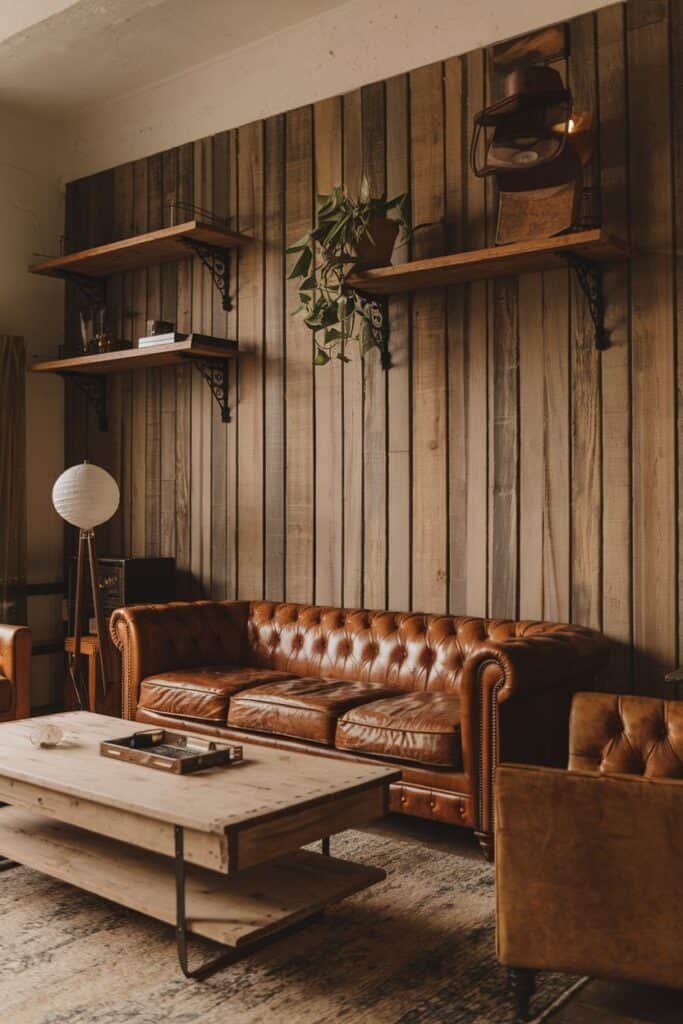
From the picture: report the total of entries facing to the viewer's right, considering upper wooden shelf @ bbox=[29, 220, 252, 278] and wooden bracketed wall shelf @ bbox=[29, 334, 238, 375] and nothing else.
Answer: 0

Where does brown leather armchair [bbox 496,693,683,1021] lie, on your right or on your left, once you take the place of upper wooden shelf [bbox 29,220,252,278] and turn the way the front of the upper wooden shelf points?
on your left

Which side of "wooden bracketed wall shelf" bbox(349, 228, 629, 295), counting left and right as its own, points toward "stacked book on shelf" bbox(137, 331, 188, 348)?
right

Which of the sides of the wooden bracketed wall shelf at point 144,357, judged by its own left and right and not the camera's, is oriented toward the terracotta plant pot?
left

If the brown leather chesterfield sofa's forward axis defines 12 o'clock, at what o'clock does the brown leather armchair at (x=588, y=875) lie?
The brown leather armchair is roughly at 10 o'clock from the brown leather chesterfield sofa.

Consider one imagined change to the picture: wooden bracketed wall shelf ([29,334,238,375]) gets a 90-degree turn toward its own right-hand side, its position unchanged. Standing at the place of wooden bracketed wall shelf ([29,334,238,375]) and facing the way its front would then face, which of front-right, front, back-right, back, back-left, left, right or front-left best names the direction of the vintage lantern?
back

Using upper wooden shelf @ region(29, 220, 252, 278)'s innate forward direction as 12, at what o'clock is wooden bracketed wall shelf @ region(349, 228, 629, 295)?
The wooden bracketed wall shelf is roughly at 9 o'clock from the upper wooden shelf.

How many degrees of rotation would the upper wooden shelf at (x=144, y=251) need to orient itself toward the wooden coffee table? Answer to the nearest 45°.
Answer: approximately 45° to its left

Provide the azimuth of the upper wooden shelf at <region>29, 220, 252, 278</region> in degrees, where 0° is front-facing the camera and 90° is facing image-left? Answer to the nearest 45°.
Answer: approximately 45°

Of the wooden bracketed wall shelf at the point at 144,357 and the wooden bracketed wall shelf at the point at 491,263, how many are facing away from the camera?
0

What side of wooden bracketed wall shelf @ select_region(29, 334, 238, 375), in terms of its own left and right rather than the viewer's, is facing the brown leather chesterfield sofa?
left

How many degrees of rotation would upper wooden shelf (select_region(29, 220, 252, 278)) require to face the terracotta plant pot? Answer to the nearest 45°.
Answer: approximately 90° to its left
